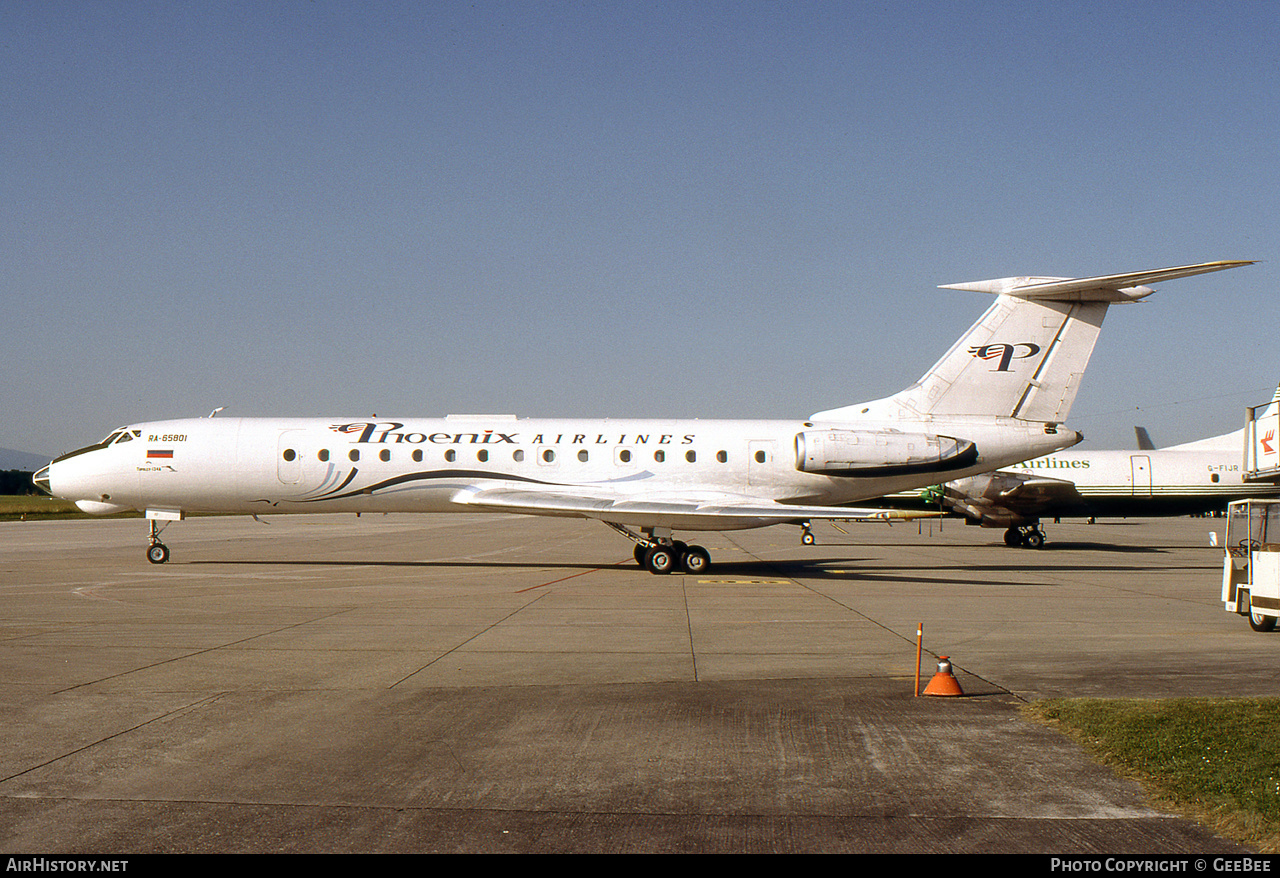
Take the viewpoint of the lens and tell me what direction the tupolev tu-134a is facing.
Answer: facing to the left of the viewer

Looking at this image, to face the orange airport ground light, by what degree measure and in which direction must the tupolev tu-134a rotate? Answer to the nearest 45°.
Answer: approximately 90° to its left

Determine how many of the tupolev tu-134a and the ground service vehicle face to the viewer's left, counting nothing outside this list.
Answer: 2

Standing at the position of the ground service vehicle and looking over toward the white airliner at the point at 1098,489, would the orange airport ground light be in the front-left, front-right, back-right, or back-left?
back-left

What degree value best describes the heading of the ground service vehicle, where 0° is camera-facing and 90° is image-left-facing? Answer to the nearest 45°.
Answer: approximately 90°
